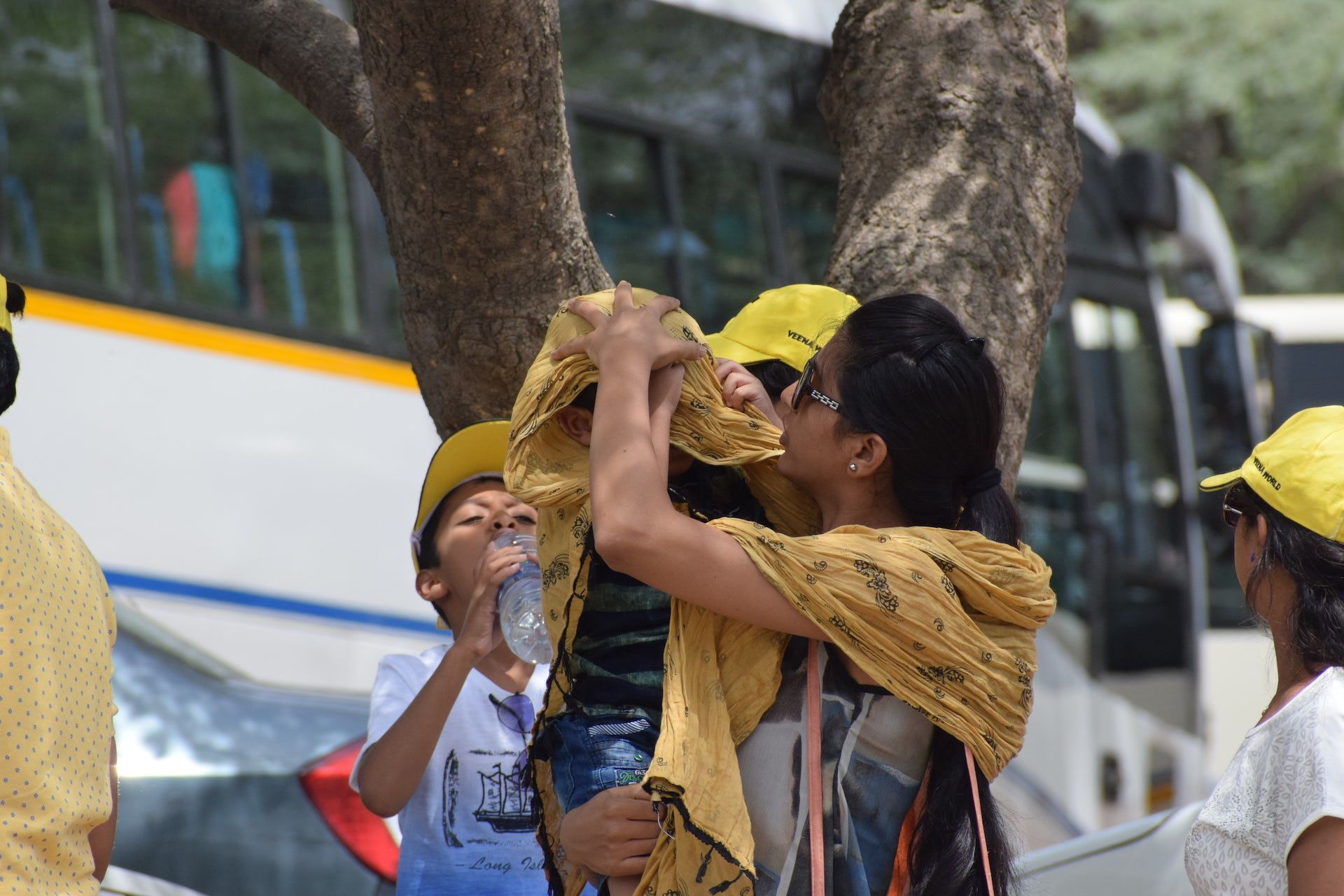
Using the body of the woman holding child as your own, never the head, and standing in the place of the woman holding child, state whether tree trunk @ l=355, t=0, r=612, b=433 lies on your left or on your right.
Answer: on your right

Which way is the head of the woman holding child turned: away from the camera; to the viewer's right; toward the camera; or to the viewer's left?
to the viewer's left

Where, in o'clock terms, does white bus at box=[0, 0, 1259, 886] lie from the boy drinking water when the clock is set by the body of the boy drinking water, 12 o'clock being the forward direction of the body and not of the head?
The white bus is roughly at 7 o'clock from the boy drinking water.

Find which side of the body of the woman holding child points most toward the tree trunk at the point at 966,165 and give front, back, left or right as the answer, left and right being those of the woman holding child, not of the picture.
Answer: right

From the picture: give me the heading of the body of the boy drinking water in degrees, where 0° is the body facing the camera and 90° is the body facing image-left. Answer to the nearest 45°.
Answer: approximately 315°

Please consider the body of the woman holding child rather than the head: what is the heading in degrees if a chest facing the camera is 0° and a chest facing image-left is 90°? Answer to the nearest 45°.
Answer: approximately 90°

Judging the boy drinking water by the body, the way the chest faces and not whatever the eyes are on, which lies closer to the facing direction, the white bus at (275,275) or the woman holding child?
the woman holding child

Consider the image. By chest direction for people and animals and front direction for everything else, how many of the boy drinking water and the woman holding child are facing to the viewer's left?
1

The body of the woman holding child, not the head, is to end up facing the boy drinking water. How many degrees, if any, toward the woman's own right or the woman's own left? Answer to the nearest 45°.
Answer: approximately 45° to the woman's own right

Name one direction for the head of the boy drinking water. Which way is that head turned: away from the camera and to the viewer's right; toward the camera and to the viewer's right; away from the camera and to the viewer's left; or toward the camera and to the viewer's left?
toward the camera and to the viewer's right

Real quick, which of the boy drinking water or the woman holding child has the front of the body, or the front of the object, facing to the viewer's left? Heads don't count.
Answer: the woman holding child

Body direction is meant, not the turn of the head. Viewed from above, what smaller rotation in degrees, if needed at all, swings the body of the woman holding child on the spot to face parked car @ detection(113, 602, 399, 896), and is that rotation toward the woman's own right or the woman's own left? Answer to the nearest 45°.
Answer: approximately 45° to the woman's own right
